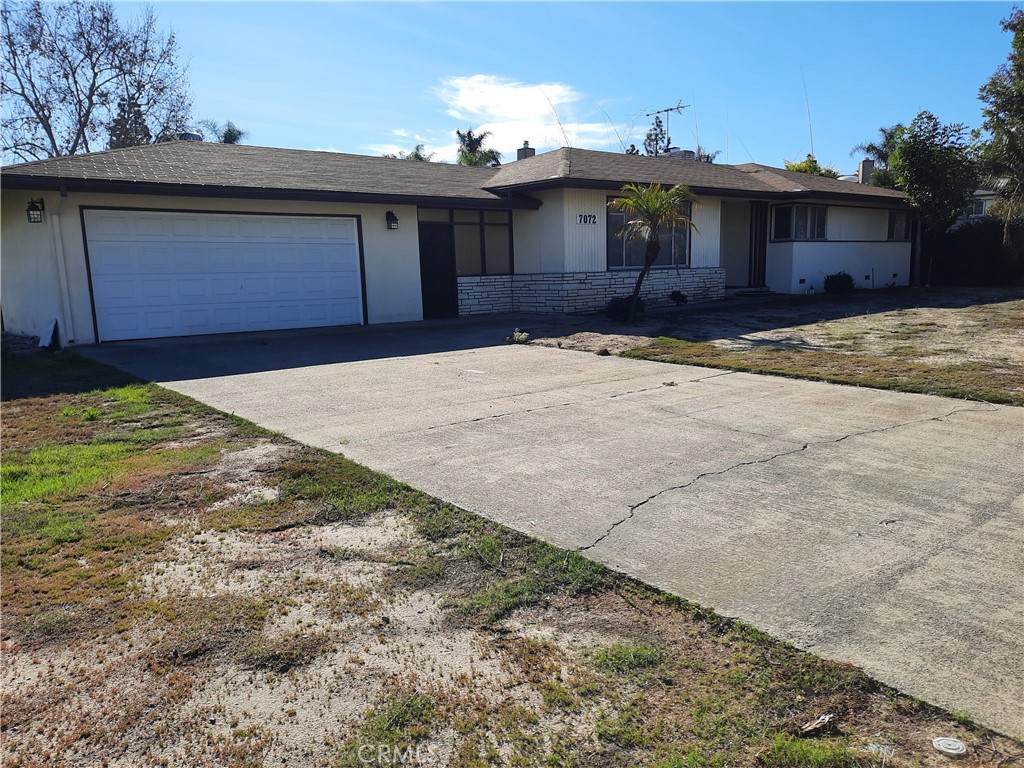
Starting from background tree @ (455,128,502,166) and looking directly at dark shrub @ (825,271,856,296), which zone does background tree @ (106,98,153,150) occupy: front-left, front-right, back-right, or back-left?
back-right

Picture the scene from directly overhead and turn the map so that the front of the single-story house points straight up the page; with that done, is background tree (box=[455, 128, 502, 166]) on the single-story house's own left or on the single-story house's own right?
on the single-story house's own left

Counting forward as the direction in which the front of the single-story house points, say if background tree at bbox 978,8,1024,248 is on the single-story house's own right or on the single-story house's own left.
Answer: on the single-story house's own left

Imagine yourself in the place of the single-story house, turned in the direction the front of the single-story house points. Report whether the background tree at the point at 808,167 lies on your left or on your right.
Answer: on your left

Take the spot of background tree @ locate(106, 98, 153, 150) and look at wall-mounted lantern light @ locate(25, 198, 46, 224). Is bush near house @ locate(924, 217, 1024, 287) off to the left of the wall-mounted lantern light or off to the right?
left

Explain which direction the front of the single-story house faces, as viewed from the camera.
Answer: facing the viewer and to the right of the viewer

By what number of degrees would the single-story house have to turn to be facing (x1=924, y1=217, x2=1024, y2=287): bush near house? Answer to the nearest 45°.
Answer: approximately 45° to its left

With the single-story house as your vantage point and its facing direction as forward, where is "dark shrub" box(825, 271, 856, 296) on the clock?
The dark shrub is roughly at 10 o'clock from the single-story house.
